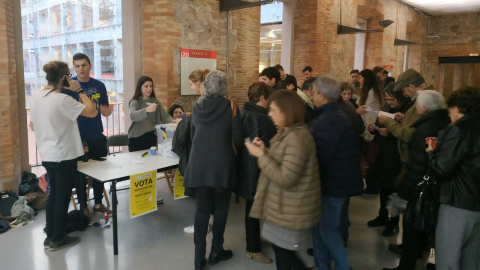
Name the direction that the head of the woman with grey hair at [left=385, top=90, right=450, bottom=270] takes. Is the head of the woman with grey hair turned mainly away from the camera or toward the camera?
away from the camera

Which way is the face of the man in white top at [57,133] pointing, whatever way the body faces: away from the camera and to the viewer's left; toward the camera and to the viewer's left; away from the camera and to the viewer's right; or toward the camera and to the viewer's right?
away from the camera and to the viewer's right

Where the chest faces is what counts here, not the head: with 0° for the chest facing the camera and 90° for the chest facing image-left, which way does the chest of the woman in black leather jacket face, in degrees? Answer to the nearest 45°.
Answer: approximately 135°

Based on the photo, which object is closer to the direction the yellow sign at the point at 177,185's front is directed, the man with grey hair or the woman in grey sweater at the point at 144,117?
the man with grey hair

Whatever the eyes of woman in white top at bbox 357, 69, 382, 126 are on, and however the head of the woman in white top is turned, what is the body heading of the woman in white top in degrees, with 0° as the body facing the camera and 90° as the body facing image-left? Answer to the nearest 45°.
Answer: approximately 90°

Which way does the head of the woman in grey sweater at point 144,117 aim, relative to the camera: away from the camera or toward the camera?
toward the camera

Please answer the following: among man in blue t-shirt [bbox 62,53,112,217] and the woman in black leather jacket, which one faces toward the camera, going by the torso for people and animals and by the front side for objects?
the man in blue t-shirt

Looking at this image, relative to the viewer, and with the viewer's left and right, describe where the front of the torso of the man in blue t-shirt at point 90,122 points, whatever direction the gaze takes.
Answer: facing the viewer
